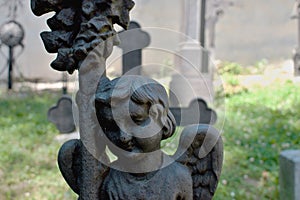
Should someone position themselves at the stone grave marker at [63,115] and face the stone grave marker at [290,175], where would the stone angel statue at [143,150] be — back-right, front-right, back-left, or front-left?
front-right

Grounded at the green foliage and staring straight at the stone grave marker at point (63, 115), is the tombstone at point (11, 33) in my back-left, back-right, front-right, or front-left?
front-right

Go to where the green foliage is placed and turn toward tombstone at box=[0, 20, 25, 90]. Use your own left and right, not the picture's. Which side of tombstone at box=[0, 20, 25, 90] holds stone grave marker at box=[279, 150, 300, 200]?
left

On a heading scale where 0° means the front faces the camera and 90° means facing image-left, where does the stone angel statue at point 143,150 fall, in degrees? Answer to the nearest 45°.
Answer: approximately 0°

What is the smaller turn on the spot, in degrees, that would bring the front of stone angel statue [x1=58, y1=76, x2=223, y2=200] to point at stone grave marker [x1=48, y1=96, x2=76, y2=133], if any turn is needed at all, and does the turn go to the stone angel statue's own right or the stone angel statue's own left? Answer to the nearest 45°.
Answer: approximately 180°

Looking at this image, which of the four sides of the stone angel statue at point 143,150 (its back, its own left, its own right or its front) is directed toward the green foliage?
back

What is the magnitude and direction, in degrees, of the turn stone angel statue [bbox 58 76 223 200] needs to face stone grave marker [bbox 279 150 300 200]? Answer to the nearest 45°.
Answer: approximately 135° to its left

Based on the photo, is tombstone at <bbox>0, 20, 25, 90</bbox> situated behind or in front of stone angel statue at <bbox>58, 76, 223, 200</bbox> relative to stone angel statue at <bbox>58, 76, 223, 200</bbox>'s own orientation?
behind

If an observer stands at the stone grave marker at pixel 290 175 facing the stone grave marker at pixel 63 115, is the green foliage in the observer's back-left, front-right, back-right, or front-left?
front-right
